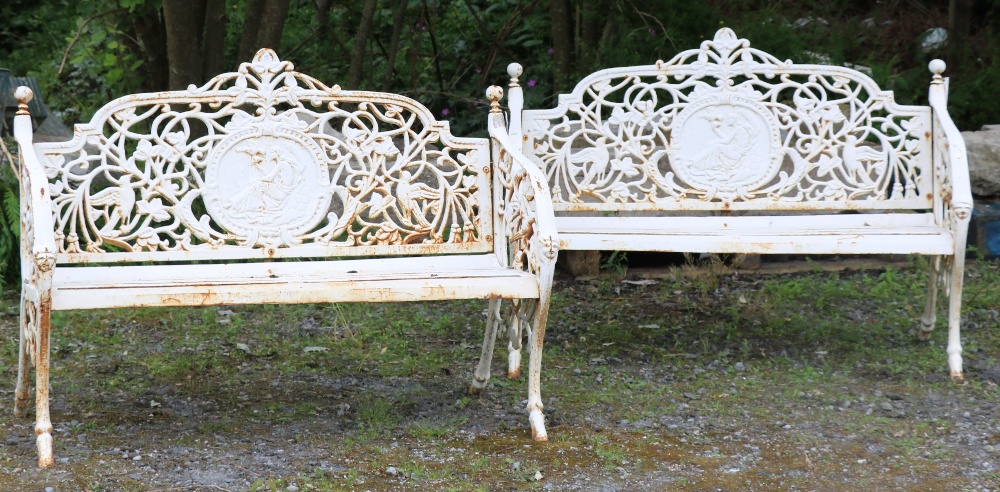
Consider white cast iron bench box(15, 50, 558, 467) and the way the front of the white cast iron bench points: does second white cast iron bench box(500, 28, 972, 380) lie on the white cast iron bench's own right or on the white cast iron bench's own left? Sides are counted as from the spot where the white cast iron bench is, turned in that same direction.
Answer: on the white cast iron bench's own left

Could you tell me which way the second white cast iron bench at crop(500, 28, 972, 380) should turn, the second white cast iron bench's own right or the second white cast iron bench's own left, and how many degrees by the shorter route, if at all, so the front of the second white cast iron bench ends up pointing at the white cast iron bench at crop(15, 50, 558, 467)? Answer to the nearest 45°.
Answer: approximately 45° to the second white cast iron bench's own right

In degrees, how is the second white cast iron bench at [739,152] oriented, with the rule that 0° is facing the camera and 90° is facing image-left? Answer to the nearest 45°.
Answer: approximately 0°

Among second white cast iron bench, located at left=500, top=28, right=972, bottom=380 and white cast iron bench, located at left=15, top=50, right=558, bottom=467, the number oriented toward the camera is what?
2

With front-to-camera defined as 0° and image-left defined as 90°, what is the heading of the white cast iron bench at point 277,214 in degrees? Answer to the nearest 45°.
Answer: approximately 0°
